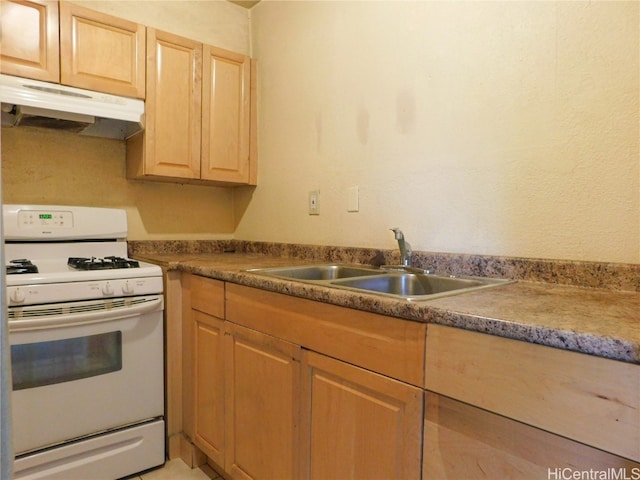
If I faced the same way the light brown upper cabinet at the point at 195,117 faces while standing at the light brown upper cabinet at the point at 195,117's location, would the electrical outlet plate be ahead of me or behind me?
ahead

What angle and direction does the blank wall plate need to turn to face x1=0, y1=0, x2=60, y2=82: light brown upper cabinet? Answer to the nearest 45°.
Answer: approximately 45° to its right

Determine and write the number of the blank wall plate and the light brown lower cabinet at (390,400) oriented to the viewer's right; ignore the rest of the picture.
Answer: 0

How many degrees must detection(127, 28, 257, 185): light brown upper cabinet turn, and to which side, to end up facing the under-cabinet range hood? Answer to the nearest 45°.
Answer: approximately 90° to its right

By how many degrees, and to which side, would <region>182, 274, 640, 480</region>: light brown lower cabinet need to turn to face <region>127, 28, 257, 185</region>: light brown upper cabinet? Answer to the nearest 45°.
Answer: approximately 90° to its right

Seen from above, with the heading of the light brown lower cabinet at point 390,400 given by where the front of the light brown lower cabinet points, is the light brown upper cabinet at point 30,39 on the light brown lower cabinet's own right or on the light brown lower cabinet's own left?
on the light brown lower cabinet's own right

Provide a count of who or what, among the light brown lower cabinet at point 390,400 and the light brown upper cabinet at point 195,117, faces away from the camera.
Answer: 0

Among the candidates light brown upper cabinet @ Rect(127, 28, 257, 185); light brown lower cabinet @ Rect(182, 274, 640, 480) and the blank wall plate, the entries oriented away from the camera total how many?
0

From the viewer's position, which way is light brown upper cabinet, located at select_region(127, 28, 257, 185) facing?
facing the viewer and to the right of the viewer

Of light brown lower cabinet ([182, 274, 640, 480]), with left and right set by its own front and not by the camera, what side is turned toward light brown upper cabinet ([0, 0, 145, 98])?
right

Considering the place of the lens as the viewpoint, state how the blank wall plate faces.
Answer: facing the viewer and to the left of the viewer
